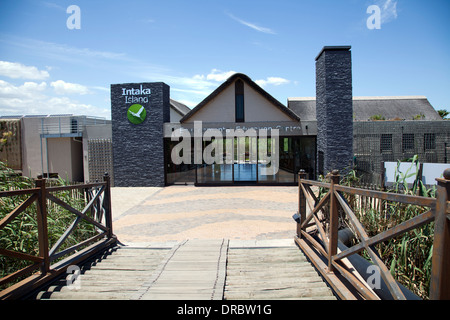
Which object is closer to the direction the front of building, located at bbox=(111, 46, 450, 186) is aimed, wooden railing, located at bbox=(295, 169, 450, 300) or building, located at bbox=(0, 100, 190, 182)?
the wooden railing

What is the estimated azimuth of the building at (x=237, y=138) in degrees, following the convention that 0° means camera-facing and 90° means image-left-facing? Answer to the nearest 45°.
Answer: approximately 0°

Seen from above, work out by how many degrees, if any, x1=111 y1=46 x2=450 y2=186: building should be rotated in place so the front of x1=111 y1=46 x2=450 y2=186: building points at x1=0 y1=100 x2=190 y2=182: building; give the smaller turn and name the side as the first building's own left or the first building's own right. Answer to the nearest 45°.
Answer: approximately 90° to the first building's own right
